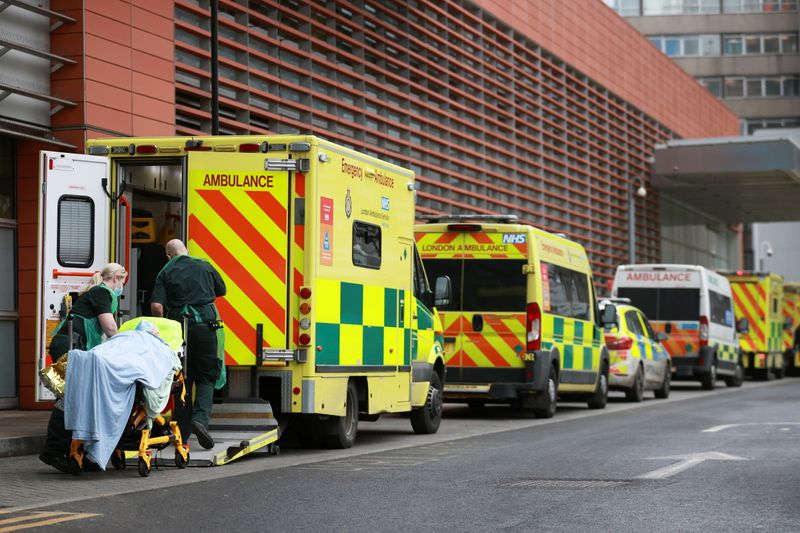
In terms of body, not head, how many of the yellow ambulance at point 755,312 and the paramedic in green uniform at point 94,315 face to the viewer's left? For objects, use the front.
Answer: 0

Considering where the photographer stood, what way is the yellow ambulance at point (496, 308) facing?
facing away from the viewer and to the right of the viewer

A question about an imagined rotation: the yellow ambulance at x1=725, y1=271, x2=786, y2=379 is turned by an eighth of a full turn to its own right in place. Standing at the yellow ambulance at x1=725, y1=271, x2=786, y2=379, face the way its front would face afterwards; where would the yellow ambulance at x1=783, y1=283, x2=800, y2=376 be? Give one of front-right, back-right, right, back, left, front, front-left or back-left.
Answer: left

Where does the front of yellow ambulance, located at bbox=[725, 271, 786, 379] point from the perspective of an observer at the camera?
facing away from the viewer and to the right of the viewer

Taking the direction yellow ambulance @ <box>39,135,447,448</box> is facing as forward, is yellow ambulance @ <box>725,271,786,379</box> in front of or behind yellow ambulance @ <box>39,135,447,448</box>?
in front

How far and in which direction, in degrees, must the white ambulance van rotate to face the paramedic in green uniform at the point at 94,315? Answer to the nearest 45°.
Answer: approximately 135° to its right

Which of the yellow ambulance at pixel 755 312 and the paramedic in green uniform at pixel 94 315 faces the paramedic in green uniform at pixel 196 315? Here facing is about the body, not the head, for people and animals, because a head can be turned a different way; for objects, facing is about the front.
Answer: the paramedic in green uniform at pixel 94 315

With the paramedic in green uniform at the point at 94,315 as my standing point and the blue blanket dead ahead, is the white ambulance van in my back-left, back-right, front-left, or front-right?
back-left

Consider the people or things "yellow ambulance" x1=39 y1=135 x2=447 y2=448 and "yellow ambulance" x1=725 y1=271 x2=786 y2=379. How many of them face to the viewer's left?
0

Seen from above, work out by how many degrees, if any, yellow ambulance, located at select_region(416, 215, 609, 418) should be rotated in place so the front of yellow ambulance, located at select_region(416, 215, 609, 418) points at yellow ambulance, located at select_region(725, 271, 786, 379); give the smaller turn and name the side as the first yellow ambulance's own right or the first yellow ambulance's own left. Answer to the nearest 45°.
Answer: approximately 45° to the first yellow ambulance's own left

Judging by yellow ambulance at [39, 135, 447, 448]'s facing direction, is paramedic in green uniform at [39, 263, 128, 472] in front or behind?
behind

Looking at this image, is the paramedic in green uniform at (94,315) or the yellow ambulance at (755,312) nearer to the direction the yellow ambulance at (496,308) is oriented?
the yellow ambulance

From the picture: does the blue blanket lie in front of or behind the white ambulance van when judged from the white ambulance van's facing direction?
behind

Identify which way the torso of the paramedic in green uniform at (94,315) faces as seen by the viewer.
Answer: to the viewer's right

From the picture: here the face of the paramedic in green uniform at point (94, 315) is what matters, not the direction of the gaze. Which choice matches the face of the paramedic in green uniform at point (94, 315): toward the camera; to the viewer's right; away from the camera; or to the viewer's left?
to the viewer's right
